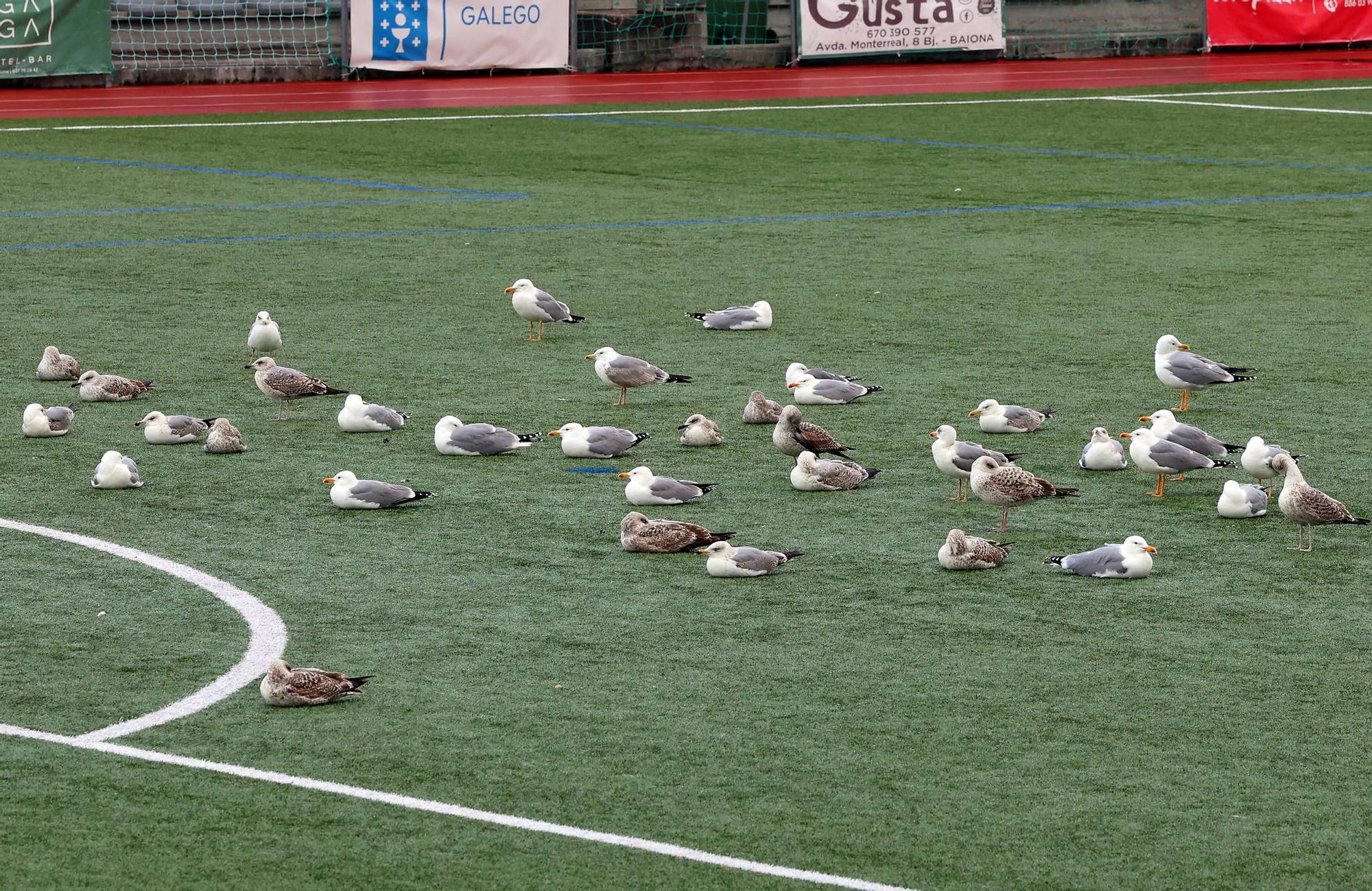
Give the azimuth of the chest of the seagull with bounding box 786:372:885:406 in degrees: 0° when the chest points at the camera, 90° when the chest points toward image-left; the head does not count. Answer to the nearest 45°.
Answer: approximately 90°

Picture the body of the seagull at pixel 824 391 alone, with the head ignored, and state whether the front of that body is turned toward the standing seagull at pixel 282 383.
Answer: yes

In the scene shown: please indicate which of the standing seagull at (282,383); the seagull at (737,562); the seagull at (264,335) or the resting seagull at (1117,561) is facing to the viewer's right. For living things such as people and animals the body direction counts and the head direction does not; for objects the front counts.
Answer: the resting seagull

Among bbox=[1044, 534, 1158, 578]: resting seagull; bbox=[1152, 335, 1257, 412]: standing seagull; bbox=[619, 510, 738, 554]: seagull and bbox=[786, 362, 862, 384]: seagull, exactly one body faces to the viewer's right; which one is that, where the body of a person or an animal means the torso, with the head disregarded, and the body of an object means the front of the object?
the resting seagull

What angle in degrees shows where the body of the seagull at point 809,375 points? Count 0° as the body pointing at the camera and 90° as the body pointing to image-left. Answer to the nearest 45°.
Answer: approximately 90°

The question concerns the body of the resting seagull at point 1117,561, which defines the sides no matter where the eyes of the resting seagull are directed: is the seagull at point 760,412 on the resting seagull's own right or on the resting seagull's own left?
on the resting seagull's own left

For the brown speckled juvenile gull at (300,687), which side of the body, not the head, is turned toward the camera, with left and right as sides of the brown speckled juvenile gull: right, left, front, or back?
left

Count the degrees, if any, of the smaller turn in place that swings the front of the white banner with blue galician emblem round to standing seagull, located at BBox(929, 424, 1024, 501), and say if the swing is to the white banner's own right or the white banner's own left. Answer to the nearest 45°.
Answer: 0° — it already faces it

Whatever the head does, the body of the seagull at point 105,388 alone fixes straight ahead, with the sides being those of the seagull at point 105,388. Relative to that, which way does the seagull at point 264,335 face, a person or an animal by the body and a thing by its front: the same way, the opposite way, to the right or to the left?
to the left

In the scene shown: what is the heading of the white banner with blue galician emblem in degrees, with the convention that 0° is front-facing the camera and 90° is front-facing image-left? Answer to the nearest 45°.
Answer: approximately 0°

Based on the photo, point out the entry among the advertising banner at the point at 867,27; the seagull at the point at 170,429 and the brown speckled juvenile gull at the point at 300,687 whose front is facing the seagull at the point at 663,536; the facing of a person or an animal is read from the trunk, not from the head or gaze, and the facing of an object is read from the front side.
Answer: the advertising banner

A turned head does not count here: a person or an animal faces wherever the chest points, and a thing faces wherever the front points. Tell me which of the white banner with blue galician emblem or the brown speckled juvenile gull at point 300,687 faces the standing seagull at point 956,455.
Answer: the white banner with blue galician emblem

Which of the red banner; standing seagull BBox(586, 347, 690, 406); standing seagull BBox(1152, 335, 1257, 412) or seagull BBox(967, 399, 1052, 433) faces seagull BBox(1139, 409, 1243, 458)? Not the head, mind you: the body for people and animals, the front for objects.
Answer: the red banner
